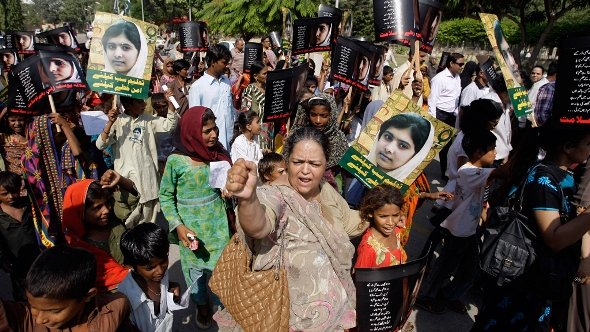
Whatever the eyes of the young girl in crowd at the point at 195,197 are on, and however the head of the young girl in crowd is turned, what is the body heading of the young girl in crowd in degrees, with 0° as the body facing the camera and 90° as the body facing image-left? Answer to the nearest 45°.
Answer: approximately 315°

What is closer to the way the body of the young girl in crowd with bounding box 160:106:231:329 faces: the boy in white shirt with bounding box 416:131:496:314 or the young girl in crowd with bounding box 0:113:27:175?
the boy in white shirt

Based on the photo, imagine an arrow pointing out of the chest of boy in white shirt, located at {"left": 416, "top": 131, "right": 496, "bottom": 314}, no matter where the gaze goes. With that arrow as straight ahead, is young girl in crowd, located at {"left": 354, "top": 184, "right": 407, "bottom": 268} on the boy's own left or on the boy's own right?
on the boy's own right

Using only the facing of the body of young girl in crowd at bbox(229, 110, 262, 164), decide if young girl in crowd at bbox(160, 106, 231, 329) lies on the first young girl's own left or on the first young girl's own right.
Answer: on the first young girl's own right
